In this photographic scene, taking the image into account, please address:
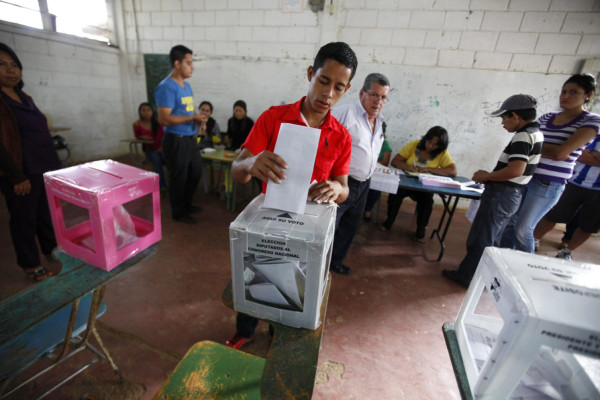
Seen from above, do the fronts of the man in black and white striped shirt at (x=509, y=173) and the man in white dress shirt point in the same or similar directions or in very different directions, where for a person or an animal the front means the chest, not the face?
very different directions

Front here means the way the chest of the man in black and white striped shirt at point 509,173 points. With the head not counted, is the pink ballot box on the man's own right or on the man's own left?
on the man's own left

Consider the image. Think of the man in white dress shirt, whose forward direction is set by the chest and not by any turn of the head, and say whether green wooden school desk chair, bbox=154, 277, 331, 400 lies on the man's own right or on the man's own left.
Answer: on the man's own right

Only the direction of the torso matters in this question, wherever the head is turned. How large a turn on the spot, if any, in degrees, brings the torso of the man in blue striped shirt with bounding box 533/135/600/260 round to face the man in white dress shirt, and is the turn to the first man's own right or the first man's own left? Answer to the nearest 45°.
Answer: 0° — they already face them

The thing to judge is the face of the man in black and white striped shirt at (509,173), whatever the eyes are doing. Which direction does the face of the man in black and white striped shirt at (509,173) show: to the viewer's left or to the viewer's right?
to the viewer's left

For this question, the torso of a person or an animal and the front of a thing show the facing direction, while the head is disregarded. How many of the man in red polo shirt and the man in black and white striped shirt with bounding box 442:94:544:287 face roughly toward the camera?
1

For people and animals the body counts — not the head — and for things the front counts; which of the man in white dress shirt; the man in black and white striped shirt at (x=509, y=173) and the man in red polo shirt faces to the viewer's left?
the man in black and white striped shirt

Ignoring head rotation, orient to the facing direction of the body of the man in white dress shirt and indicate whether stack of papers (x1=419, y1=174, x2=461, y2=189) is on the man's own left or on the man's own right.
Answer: on the man's own left

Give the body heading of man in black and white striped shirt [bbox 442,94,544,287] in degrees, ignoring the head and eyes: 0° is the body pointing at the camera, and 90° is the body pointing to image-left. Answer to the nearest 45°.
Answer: approximately 90°

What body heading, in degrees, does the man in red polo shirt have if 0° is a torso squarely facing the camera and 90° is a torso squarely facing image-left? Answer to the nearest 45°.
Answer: approximately 0°
